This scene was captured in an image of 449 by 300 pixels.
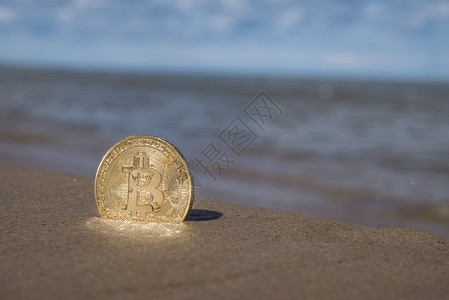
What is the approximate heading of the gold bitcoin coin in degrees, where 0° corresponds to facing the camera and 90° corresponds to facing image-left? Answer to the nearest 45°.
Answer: approximately 0°
